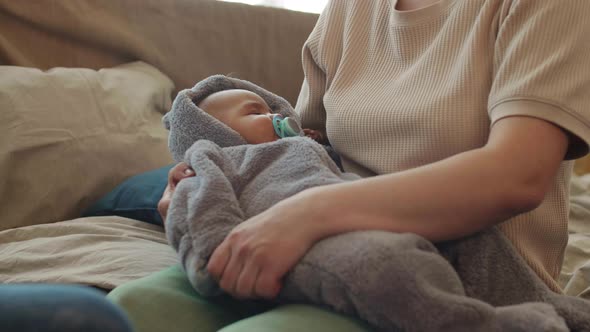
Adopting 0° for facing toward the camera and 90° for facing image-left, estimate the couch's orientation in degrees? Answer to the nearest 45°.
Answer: approximately 0°

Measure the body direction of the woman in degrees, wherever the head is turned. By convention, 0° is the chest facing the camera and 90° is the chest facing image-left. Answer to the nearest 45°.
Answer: approximately 45°
